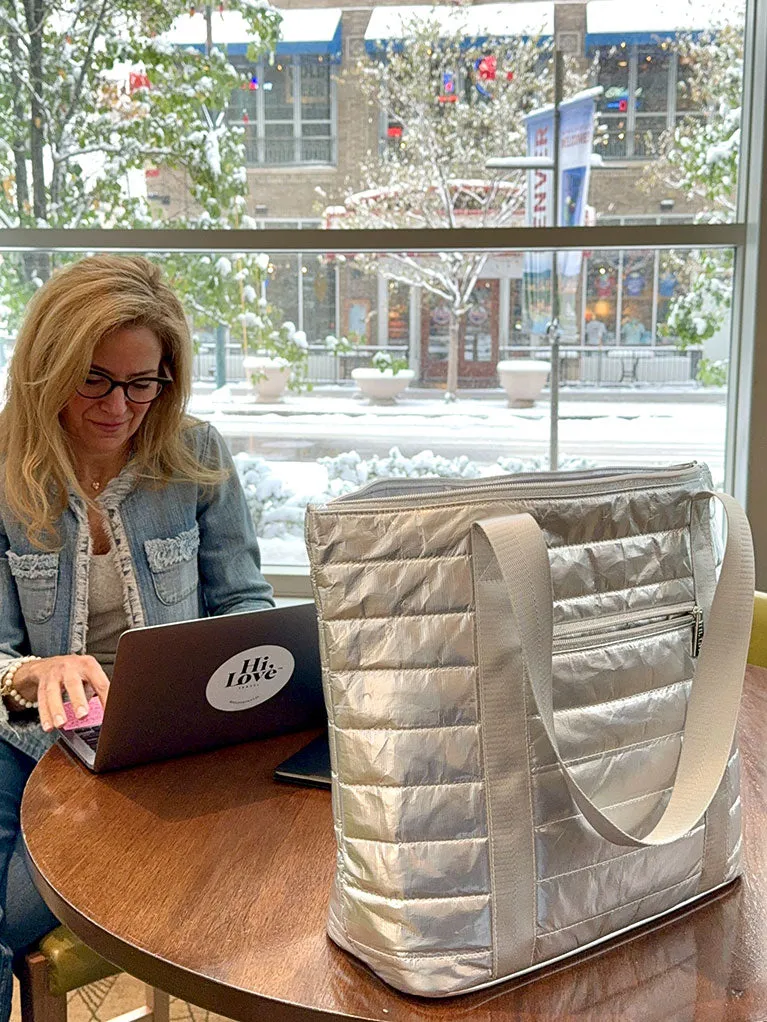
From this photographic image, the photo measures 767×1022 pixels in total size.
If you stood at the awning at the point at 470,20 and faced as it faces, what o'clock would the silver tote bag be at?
The silver tote bag is roughly at 12 o'clock from the awning.

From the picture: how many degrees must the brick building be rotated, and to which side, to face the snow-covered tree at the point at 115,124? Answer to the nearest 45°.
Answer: approximately 90° to its right

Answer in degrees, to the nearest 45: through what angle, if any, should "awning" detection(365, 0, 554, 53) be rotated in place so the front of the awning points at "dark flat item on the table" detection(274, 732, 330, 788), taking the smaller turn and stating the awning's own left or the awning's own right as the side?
0° — it already faces it

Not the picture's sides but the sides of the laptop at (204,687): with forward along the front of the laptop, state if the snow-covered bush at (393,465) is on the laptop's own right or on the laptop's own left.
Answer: on the laptop's own right

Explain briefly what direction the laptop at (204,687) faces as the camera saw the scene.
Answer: facing away from the viewer and to the left of the viewer

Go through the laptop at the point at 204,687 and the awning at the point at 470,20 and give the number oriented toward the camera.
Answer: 1

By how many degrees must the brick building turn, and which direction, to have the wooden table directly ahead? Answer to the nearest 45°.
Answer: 0° — it already faces it
